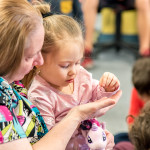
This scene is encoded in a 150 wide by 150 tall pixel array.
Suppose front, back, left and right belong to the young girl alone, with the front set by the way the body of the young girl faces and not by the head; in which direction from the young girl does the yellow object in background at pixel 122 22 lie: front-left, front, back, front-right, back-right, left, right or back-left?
back-left

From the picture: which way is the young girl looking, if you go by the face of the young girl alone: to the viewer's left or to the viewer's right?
to the viewer's right

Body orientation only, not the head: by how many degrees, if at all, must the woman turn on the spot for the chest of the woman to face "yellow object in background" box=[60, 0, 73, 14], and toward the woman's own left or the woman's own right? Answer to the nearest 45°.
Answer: approximately 90° to the woman's own left

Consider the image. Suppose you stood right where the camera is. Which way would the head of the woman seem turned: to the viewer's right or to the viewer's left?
to the viewer's right

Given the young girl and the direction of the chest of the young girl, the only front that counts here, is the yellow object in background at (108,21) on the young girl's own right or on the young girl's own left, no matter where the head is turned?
on the young girl's own left

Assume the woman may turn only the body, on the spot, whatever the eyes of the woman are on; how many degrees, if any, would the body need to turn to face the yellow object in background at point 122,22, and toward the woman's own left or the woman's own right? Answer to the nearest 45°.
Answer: approximately 90° to the woman's own left

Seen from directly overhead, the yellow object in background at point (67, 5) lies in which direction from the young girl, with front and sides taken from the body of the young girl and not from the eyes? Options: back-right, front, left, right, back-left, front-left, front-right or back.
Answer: back-left

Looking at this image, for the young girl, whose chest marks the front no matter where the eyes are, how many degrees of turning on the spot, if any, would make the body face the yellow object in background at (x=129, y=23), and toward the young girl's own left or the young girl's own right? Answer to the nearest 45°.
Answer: approximately 135° to the young girl's own left

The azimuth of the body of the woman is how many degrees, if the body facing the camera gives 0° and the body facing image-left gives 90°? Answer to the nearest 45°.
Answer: approximately 270°

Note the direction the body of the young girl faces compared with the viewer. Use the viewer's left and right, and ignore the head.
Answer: facing the viewer and to the right of the viewer
